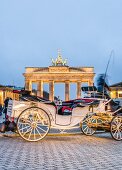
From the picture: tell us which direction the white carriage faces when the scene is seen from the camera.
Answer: facing to the right of the viewer
